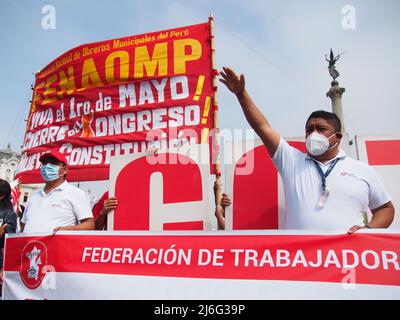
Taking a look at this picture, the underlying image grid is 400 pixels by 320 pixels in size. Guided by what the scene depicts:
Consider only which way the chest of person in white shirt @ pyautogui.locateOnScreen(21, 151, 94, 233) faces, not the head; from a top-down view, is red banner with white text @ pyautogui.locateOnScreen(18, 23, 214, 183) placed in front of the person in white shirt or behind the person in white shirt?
behind

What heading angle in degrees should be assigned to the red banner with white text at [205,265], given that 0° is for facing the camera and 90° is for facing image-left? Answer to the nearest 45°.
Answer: approximately 0°

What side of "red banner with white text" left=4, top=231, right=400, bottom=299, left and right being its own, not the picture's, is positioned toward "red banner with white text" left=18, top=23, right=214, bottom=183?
back

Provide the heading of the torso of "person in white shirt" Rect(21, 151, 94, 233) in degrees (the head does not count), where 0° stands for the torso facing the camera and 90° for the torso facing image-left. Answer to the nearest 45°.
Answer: approximately 45°

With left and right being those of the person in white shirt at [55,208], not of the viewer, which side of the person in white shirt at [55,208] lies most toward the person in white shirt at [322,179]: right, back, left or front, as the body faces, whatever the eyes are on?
left

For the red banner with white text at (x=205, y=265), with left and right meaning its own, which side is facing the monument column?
back

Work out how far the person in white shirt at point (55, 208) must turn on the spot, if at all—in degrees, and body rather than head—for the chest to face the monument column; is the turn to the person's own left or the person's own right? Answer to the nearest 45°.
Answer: approximately 180°
